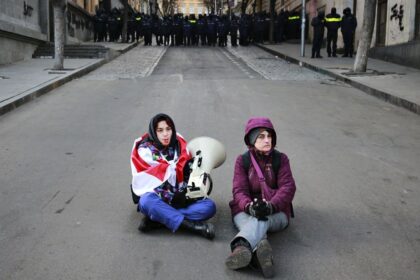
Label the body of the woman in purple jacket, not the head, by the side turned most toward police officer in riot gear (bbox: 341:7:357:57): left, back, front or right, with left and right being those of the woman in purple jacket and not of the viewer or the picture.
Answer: back

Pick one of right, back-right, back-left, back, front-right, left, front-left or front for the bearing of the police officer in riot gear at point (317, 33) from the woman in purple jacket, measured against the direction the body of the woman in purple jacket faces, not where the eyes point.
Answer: back

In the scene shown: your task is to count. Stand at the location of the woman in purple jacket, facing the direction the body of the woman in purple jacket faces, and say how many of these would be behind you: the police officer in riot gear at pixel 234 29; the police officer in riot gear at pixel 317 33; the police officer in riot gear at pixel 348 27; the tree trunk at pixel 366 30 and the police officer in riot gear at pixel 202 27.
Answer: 5

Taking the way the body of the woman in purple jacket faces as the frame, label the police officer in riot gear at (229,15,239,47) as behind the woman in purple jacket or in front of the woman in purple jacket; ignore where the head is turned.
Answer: behind

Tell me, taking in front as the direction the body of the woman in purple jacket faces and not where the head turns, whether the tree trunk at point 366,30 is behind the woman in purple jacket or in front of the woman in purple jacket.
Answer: behind

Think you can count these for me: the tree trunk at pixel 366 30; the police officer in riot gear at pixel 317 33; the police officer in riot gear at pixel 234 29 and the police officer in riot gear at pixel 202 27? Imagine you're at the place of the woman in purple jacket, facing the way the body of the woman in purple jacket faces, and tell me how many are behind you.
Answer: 4

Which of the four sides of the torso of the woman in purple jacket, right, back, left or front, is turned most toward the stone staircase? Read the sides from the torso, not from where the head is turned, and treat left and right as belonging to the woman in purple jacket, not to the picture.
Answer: back

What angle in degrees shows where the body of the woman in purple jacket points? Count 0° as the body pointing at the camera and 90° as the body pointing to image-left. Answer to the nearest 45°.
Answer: approximately 0°

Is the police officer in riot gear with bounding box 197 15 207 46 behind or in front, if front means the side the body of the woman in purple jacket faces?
behind
